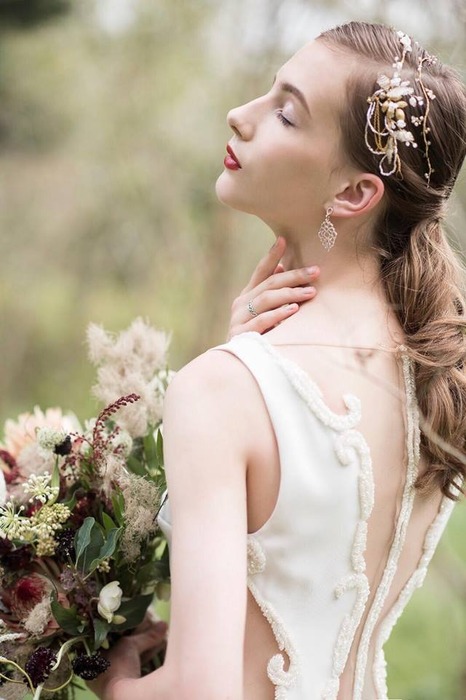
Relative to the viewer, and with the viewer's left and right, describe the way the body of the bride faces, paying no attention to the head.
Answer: facing away from the viewer and to the left of the viewer

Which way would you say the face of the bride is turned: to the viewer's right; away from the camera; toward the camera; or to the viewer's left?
to the viewer's left
